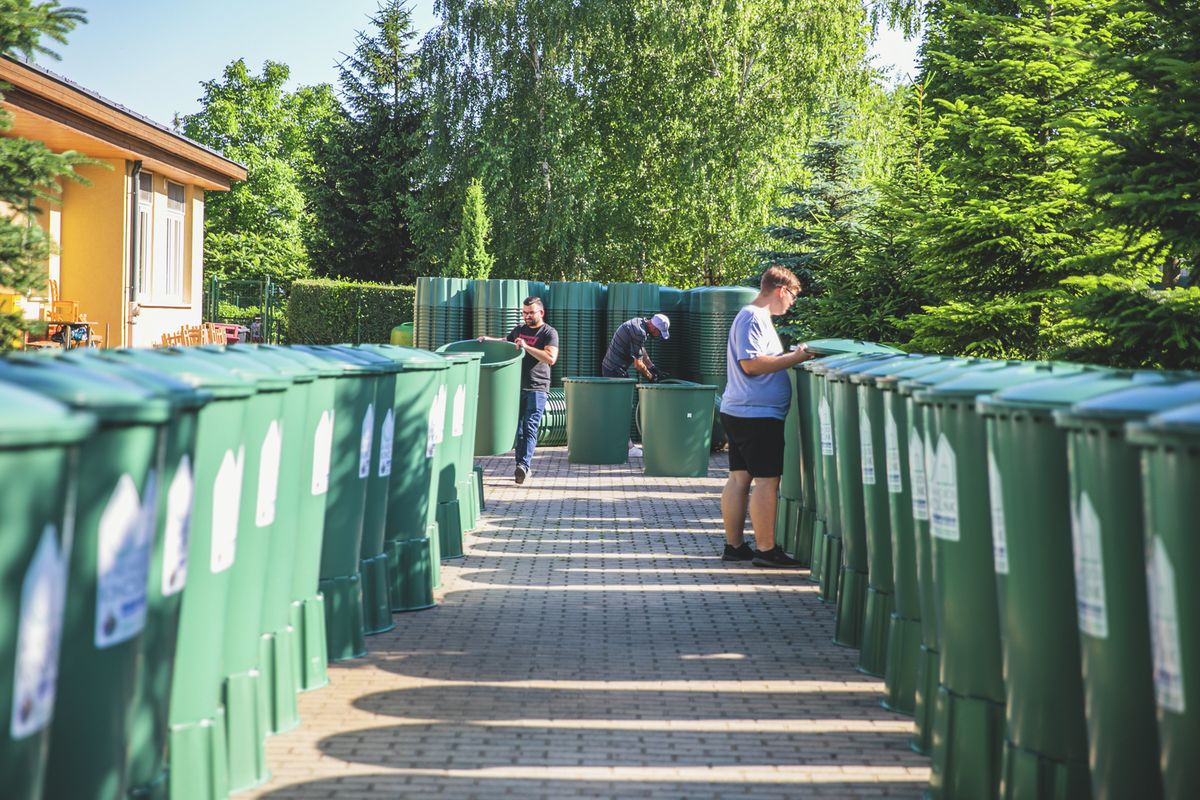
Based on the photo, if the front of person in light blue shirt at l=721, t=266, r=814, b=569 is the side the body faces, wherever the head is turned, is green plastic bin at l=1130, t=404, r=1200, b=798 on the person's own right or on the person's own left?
on the person's own right

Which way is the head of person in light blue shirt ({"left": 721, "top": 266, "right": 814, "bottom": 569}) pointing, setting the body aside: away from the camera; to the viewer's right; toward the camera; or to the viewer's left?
to the viewer's right

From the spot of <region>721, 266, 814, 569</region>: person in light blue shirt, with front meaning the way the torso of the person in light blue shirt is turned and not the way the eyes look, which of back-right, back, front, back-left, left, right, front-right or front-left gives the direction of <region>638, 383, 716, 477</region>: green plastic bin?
left

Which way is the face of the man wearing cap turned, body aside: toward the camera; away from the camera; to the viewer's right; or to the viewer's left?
to the viewer's right

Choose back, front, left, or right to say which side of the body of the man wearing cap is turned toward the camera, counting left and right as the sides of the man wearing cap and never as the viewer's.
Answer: right

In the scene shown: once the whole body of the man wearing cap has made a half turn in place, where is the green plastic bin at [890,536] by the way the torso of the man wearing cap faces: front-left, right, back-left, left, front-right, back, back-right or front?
left

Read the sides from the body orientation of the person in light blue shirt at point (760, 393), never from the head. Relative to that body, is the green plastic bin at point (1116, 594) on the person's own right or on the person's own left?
on the person's own right

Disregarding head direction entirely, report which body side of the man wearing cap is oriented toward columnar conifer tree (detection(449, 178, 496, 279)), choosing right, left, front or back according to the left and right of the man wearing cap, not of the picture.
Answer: left

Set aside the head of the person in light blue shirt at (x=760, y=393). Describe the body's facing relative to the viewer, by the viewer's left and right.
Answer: facing to the right of the viewer

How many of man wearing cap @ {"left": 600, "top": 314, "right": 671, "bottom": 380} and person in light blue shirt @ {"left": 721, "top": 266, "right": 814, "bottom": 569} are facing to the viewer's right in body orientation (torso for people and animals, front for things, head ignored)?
2

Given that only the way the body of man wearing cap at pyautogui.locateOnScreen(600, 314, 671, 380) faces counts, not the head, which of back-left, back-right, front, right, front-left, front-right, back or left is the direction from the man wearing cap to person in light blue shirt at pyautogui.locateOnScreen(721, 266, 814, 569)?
right

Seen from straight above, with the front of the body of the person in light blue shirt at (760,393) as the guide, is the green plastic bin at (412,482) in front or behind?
behind

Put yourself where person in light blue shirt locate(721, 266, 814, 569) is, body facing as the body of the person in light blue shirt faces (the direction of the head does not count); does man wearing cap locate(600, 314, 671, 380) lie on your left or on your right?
on your left

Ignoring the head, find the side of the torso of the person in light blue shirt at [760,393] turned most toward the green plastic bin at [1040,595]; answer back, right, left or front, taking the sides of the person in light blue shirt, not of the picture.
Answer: right
